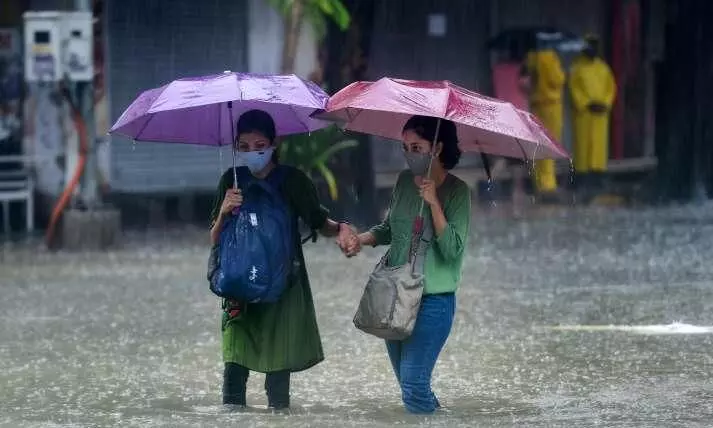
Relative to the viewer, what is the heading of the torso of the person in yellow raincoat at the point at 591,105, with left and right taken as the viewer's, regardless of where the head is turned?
facing the viewer

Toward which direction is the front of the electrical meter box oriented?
toward the camera

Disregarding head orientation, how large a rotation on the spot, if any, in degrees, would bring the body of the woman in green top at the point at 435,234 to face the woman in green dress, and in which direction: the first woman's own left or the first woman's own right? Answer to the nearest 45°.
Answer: approximately 45° to the first woman's own right

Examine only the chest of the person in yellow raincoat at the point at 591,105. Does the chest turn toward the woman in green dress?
yes

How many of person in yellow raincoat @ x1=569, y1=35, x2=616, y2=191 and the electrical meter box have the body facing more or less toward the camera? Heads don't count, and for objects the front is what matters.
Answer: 2

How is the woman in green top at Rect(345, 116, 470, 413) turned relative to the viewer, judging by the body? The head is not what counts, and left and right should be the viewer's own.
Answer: facing the viewer and to the left of the viewer

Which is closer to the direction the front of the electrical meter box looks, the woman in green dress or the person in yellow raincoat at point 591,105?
the woman in green dress

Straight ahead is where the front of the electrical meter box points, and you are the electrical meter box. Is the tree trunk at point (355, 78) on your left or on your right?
on your left
